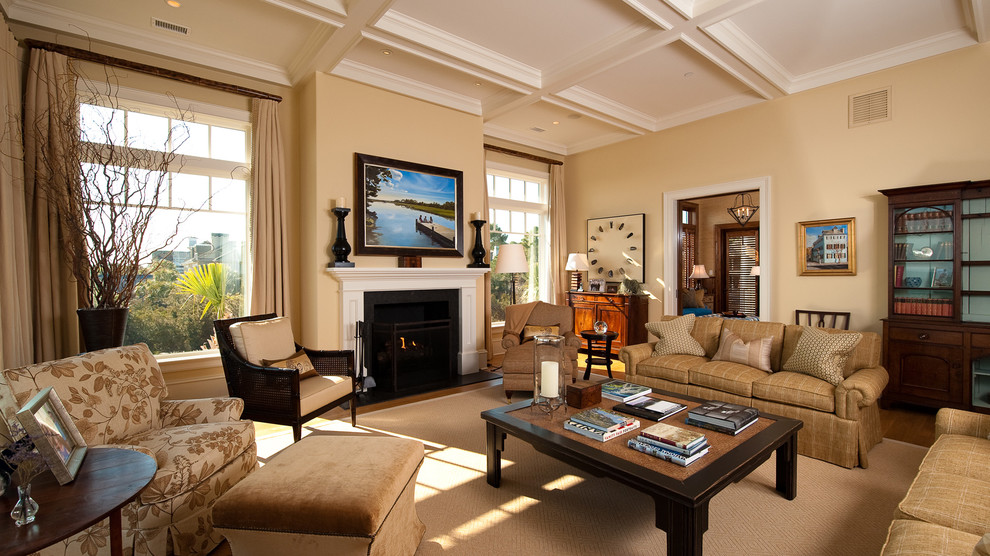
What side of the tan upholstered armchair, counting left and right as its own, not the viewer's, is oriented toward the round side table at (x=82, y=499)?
front

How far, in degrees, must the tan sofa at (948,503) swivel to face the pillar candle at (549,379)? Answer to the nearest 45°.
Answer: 0° — it already faces it

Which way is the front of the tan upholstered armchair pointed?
toward the camera

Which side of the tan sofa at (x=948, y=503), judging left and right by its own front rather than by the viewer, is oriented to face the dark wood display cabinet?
right

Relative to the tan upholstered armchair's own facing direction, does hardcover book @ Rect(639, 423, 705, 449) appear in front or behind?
in front

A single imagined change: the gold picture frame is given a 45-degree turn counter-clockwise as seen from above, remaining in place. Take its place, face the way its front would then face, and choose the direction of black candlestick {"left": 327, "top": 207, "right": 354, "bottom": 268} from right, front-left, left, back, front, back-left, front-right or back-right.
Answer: right

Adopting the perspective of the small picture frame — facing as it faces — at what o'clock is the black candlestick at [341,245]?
The black candlestick is roughly at 9 o'clock from the small picture frame.

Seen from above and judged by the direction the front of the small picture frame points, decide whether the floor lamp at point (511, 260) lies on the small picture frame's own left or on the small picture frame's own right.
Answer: on the small picture frame's own left

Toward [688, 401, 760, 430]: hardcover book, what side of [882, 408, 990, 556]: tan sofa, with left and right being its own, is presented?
front

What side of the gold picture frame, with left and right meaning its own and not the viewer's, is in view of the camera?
front

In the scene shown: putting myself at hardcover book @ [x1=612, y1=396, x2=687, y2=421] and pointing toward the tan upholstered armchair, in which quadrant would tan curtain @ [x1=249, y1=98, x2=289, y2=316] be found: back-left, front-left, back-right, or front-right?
front-left

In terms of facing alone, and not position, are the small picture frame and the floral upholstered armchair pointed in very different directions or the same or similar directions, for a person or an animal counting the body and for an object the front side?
same or similar directions

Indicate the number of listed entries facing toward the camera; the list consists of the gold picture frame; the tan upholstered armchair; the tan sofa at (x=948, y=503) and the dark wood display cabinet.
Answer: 3

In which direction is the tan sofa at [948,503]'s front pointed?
to the viewer's left

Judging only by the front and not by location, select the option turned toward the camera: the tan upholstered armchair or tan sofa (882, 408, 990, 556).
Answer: the tan upholstered armchair

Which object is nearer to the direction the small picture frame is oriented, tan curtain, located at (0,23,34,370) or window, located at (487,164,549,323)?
the window

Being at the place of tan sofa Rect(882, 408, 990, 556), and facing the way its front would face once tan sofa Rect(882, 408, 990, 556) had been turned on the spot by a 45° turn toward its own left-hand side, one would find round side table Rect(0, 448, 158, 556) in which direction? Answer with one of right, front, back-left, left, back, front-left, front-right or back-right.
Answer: front

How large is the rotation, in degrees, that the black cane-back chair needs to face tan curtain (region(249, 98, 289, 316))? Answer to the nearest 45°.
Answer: approximately 135° to its left

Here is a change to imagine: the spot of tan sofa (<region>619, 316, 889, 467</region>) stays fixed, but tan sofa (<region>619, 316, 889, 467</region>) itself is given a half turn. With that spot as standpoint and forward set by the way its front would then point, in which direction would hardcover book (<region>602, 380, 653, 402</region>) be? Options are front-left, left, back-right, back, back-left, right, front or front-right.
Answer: back
